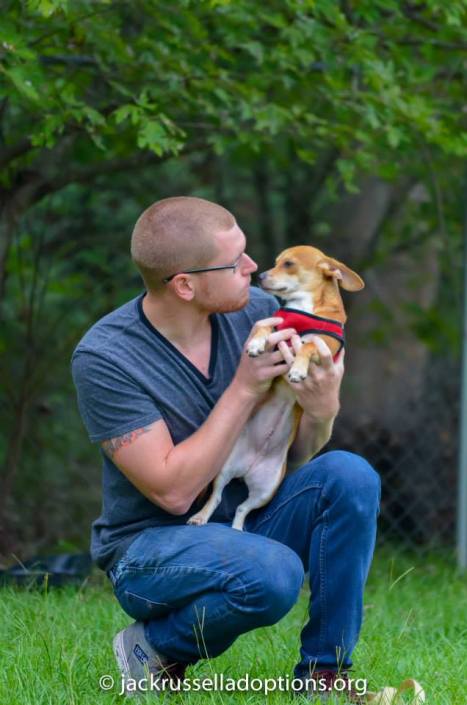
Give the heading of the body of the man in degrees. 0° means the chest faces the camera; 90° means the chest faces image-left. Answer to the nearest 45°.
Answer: approximately 315°

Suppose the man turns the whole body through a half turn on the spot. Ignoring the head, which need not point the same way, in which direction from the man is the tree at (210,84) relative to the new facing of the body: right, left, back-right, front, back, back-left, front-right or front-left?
front-right

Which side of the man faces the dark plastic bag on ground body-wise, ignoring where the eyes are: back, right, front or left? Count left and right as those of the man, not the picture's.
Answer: back

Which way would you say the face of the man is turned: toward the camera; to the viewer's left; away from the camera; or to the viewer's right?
to the viewer's right

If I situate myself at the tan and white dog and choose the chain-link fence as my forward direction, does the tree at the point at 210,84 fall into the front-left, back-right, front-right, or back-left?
front-left
